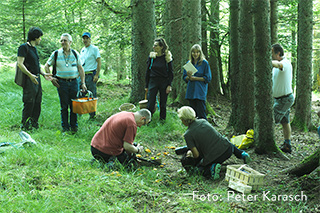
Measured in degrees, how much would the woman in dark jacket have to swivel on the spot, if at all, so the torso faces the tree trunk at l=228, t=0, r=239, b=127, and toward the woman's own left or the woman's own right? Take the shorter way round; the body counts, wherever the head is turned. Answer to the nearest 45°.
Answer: approximately 90° to the woman's own left

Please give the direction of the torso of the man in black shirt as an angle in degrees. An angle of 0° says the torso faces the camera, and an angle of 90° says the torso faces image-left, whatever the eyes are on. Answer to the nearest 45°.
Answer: approximately 315°

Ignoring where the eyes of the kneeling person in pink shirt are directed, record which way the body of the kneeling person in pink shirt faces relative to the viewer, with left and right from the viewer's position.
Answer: facing to the right of the viewer

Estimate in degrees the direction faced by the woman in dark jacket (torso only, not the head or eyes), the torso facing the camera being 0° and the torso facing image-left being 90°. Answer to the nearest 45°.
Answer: approximately 0°

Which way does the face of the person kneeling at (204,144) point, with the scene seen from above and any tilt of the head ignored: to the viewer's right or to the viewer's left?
to the viewer's left

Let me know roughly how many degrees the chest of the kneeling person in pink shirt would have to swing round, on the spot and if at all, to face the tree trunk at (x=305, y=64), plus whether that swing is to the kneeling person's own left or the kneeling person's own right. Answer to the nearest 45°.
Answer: approximately 45° to the kneeling person's own left

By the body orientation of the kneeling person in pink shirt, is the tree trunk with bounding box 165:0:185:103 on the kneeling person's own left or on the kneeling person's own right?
on the kneeling person's own left

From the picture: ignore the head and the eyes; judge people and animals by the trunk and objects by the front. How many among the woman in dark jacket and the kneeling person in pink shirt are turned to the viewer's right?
1

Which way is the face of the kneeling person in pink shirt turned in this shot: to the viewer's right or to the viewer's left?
to the viewer's right

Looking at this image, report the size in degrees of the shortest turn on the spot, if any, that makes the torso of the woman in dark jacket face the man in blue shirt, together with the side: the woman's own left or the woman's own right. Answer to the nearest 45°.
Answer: approximately 135° to the woman's own right
